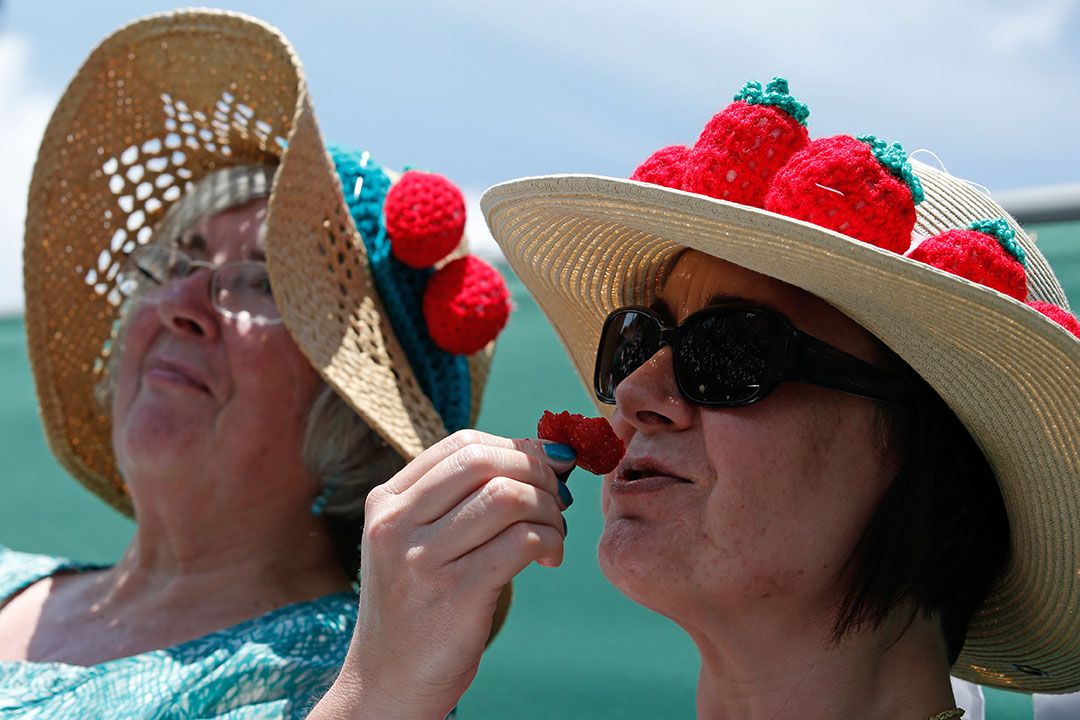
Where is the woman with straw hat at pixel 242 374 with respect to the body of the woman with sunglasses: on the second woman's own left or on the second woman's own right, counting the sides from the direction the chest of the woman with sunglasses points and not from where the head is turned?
on the second woman's own right

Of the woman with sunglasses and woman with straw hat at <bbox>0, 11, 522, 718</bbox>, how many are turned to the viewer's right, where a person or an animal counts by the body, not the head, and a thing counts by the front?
0

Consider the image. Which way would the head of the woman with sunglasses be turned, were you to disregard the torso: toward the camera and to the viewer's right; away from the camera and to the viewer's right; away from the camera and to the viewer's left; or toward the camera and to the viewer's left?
toward the camera and to the viewer's left

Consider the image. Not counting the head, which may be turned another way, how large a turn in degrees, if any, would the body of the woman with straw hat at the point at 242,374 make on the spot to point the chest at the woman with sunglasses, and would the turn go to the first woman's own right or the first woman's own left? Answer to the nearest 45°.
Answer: approximately 90° to the first woman's own left

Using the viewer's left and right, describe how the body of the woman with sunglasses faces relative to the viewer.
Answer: facing the viewer and to the left of the viewer

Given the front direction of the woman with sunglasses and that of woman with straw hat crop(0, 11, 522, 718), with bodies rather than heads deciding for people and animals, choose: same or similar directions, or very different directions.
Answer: same or similar directions
